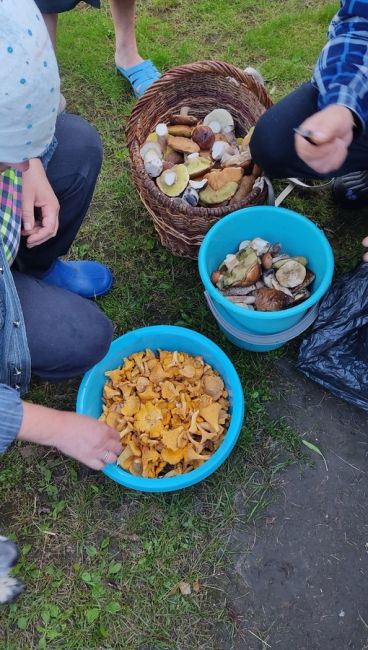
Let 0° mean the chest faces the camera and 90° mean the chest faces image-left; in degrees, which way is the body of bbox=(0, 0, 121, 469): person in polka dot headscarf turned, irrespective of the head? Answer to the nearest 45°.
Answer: approximately 270°
